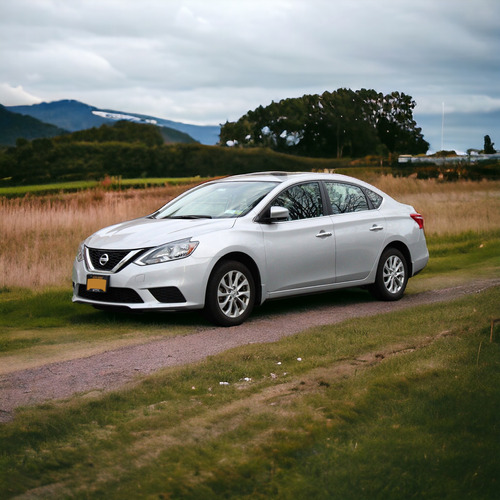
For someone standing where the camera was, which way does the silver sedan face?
facing the viewer and to the left of the viewer
